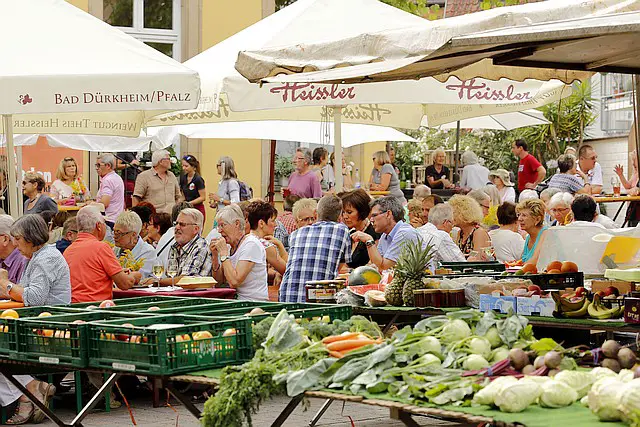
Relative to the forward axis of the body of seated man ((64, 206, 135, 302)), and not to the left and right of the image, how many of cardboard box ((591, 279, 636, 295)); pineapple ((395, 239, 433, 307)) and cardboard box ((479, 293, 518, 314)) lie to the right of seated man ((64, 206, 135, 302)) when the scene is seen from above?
3

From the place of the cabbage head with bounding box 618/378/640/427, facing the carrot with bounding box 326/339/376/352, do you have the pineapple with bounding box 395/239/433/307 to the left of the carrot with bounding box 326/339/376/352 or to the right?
right

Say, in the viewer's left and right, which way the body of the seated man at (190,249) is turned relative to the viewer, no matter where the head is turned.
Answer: facing the viewer and to the left of the viewer

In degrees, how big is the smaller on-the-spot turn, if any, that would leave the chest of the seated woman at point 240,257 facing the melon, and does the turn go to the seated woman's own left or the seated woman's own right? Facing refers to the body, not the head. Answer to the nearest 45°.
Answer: approximately 135° to the seated woman's own left

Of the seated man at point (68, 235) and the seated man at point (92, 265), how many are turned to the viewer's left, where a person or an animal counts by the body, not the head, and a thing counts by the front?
0

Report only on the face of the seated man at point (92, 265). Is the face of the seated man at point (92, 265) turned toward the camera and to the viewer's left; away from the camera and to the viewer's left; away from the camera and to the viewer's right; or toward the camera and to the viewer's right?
away from the camera and to the viewer's right

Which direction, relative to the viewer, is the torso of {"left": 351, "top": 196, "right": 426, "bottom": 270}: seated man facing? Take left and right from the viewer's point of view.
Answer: facing to the left of the viewer
